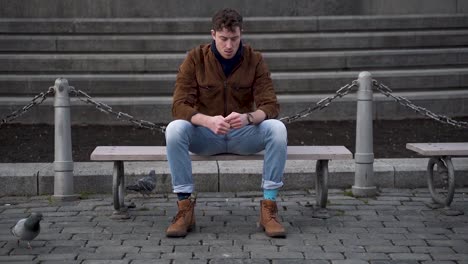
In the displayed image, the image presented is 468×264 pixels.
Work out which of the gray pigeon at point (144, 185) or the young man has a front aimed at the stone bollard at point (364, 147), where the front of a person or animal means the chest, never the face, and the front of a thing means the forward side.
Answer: the gray pigeon

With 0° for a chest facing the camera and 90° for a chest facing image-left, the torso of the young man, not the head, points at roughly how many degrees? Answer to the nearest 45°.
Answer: approximately 0°

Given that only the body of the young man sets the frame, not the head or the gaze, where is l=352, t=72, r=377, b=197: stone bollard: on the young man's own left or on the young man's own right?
on the young man's own left

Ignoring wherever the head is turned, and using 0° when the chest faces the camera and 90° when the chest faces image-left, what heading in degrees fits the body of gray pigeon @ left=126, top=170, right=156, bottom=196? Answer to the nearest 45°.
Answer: approximately 270°

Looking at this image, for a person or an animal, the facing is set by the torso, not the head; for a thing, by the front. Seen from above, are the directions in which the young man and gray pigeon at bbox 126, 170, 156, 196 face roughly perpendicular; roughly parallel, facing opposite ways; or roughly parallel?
roughly perpendicular

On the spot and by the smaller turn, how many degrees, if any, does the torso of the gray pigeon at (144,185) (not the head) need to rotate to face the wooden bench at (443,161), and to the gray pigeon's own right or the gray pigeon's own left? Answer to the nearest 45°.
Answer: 0° — it already faces it

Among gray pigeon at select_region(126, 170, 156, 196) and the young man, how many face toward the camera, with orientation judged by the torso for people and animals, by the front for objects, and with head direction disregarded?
1
